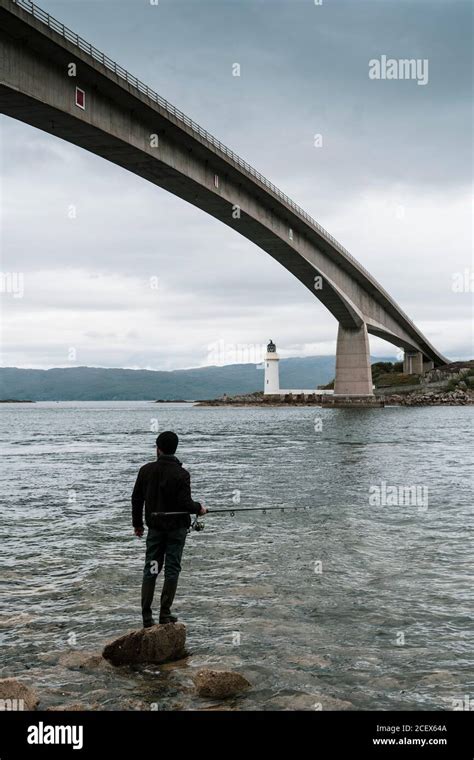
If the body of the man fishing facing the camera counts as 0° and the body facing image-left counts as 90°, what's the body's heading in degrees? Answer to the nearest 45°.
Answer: approximately 225°

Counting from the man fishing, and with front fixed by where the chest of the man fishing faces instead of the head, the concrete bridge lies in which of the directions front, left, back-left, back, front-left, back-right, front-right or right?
front-left

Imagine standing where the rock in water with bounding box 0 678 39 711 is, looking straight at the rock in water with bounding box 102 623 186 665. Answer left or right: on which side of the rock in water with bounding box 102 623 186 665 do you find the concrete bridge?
left

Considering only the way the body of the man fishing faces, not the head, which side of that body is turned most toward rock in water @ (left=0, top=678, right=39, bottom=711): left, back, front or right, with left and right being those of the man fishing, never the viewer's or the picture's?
back

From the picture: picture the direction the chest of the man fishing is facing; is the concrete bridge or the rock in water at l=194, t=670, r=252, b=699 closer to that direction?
the concrete bridge

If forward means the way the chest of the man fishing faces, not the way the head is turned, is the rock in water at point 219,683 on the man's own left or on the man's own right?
on the man's own right

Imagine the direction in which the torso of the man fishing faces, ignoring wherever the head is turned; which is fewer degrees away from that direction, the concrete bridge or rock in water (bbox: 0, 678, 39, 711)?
the concrete bridge
